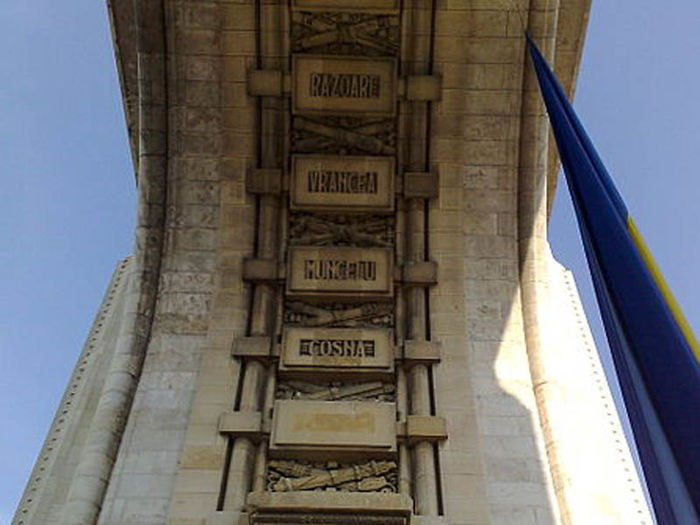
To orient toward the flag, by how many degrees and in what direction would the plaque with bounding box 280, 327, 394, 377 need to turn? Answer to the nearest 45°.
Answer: approximately 45° to its left

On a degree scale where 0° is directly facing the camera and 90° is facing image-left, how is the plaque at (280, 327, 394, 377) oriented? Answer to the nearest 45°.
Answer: approximately 0°
